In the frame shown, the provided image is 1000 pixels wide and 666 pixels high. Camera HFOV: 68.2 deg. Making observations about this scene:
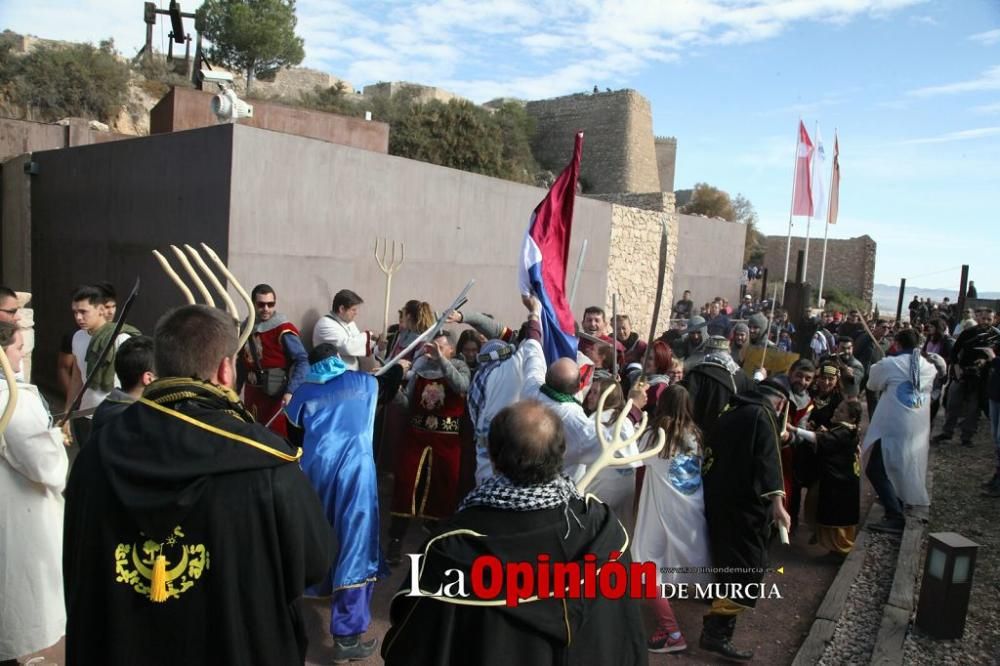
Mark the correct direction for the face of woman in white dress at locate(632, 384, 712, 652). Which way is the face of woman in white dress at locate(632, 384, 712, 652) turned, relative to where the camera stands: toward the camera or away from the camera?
away from the camera

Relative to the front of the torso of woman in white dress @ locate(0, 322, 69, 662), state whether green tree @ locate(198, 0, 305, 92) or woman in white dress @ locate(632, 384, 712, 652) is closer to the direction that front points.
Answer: the woman in white dress

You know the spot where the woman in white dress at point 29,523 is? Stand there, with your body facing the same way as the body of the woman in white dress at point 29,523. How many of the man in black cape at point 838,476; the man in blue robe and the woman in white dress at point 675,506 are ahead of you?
3

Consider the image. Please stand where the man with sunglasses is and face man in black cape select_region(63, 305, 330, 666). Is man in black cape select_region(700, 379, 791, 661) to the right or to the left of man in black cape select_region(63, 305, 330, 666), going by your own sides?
left

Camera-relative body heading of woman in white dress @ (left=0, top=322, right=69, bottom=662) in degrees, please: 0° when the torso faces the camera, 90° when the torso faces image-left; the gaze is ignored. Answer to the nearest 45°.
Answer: approximately 270°

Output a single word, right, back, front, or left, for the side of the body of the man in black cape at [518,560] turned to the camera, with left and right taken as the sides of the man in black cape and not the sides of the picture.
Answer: back

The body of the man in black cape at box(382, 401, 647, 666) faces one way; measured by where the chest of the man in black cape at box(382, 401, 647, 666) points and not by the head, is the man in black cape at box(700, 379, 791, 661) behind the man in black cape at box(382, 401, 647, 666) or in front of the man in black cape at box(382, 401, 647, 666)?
in front

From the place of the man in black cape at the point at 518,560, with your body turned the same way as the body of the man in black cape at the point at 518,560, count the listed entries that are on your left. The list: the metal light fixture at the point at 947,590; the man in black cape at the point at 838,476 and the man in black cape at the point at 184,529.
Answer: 1

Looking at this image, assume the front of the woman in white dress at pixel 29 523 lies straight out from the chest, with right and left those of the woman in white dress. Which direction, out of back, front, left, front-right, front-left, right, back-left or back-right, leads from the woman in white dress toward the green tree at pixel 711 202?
front-left
